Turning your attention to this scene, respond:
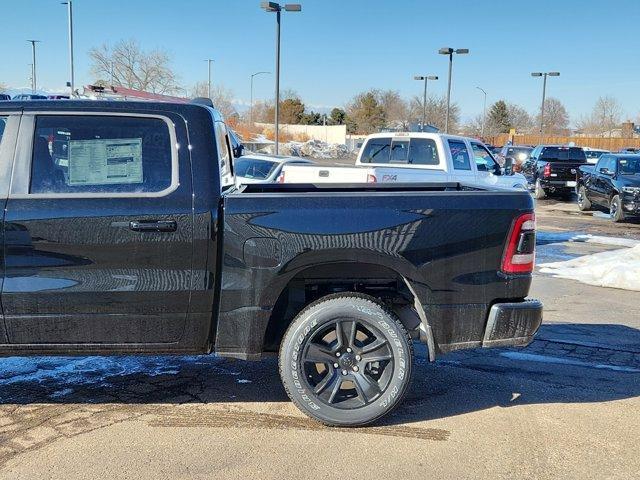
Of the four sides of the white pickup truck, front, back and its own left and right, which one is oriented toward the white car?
left

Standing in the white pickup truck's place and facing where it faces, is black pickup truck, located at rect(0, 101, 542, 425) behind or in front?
behind

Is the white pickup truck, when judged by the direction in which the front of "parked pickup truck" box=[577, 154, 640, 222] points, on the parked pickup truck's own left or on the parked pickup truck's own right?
on the parked pickup truck's own right

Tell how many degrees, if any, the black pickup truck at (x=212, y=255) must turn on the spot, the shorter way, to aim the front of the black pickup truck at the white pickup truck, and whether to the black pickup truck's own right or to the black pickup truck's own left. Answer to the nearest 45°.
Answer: approximately 90° to the black pickup truck's own right

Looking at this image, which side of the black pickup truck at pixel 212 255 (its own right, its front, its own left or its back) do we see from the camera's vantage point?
left

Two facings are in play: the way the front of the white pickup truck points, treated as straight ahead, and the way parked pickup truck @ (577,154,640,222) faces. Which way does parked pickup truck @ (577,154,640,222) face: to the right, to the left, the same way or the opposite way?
to the right

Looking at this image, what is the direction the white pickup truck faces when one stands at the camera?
facing away from the viewer and to the right of the viewer

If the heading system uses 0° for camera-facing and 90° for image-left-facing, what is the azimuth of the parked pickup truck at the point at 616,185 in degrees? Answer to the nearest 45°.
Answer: approximately 315°
